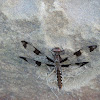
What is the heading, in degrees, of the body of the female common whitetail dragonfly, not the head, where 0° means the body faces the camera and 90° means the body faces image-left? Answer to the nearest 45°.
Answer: approximately 180°
